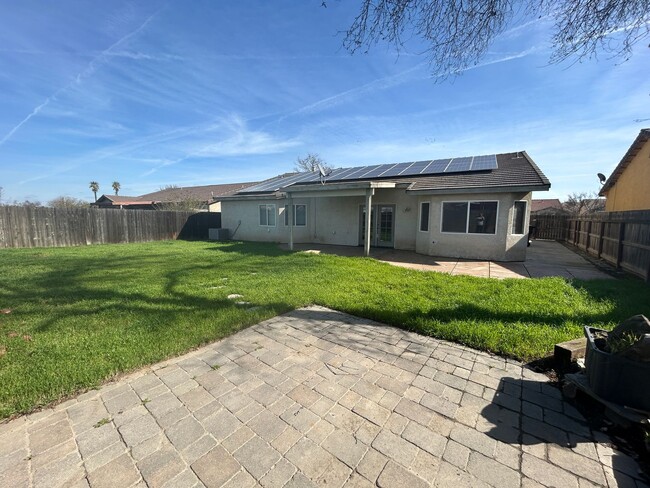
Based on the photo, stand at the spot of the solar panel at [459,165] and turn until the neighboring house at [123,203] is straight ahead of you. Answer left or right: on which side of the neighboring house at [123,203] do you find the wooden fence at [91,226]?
left

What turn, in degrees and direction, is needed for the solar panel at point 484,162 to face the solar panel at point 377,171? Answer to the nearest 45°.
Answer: approximately 90° to its right

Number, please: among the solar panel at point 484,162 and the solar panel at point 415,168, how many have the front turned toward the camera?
2

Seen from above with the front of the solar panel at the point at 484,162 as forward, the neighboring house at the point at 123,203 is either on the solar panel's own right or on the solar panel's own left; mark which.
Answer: on the solar panel's own right

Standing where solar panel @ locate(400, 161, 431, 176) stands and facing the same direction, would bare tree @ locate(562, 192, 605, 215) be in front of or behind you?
behind

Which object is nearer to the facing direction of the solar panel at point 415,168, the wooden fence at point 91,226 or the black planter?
the black planter

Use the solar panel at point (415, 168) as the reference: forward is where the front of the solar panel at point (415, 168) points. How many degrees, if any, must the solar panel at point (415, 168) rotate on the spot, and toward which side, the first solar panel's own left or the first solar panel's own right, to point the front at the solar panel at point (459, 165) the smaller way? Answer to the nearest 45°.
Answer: approximately 90° to the first solar panel's own left

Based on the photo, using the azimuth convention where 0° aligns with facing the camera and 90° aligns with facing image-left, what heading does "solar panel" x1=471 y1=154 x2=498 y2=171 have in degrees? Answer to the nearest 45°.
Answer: approximately 0°

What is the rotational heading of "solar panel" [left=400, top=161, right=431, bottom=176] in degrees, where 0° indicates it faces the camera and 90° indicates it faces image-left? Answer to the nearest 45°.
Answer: approximately 0°

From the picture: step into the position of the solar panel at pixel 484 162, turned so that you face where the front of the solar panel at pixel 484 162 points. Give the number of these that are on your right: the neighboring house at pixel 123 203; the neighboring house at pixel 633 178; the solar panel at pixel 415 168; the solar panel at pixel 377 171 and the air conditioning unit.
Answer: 4

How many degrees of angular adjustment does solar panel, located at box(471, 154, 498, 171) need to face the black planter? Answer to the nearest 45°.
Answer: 0° — it already faces it

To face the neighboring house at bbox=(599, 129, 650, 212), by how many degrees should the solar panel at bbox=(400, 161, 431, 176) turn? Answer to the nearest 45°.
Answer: approximately 90° to its left

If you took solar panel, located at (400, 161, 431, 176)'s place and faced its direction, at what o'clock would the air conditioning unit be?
The air conditioning unit is roughly at 3 o'clock from the solar panel.

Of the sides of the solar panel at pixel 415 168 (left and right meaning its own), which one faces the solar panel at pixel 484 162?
left
